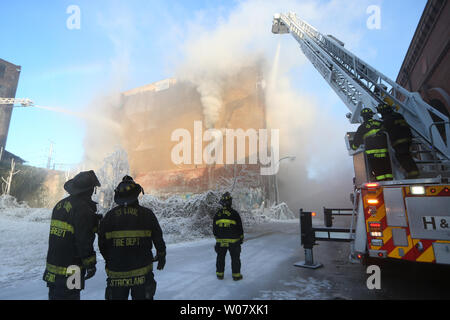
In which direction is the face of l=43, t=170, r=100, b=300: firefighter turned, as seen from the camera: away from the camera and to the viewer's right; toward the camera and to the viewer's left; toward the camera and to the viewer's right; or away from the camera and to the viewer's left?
away from the camera and to the viewer's right

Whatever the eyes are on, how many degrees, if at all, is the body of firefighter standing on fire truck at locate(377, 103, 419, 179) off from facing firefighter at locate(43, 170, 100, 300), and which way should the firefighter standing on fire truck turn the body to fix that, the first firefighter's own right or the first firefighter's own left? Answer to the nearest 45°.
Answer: approximately 90° to the first firefighter's own left

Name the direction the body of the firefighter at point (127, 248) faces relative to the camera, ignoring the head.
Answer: away from the camera

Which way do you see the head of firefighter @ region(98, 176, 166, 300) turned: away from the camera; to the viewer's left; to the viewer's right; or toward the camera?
away from the camera

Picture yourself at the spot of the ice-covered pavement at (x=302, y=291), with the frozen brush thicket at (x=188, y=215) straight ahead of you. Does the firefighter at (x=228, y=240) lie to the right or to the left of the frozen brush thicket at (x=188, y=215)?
left

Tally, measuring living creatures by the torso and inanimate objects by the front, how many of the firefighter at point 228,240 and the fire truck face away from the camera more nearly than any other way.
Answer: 2

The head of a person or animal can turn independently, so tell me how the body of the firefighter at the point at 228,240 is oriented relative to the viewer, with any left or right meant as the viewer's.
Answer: facing away from the viewer

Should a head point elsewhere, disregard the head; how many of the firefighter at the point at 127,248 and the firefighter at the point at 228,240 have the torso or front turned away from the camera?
2

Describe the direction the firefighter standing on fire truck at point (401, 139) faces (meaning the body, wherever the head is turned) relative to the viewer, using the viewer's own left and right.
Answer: facing away from the viewer and to the left of the viewer

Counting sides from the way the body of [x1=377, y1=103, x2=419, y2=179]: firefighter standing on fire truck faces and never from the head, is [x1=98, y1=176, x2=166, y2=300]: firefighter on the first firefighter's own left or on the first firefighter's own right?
on the first firefighter's own left

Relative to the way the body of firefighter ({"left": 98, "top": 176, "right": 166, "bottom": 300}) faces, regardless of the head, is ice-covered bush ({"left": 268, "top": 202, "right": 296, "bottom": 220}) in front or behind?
in front

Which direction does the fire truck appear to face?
away from the camera

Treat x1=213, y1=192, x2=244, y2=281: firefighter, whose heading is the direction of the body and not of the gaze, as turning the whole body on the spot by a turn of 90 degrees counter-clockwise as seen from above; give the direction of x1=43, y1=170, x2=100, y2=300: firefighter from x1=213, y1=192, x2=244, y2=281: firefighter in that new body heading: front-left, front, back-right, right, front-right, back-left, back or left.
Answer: front-left

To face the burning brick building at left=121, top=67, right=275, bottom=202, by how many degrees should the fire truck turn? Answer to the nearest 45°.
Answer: approximately 45° to its left
